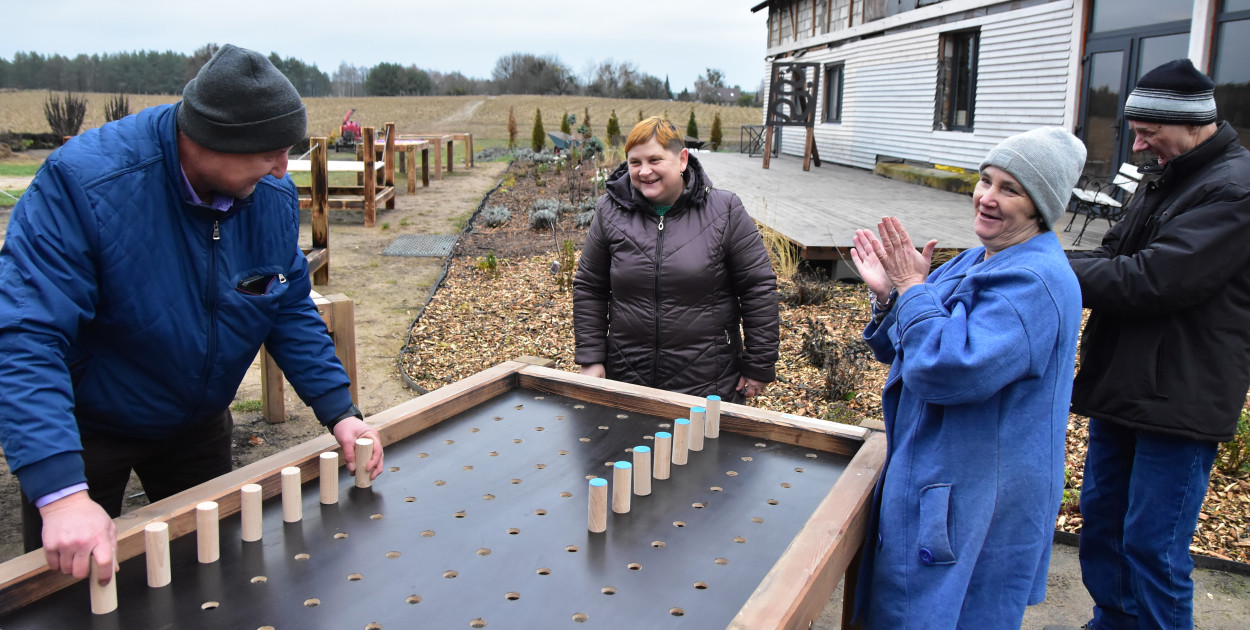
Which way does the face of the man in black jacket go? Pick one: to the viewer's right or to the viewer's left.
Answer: to the viewer's left

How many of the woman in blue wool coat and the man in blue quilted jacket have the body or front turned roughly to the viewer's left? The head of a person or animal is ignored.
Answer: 1

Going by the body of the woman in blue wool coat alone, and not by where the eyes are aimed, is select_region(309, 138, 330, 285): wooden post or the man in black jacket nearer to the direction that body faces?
the wooden post

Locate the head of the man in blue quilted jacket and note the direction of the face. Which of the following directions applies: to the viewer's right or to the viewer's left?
to the viewer's right

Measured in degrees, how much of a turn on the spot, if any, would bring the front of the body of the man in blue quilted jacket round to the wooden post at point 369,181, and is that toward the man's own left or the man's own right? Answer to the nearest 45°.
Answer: approximately 135° to the man's own left

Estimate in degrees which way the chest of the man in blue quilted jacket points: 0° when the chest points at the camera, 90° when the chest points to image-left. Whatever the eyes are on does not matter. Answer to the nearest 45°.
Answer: approximately 315°

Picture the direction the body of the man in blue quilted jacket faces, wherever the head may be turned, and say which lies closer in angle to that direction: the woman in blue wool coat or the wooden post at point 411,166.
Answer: the woman in blue wool coat

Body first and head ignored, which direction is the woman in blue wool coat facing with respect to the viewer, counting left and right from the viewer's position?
facing to the left of the viewer

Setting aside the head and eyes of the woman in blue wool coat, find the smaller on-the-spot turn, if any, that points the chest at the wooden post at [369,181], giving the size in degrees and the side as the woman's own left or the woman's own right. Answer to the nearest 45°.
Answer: approximately 45° to the woman's own right

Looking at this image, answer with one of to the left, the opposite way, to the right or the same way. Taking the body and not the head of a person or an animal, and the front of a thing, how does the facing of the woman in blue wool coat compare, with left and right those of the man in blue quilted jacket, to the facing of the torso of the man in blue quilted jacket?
the opposite way
